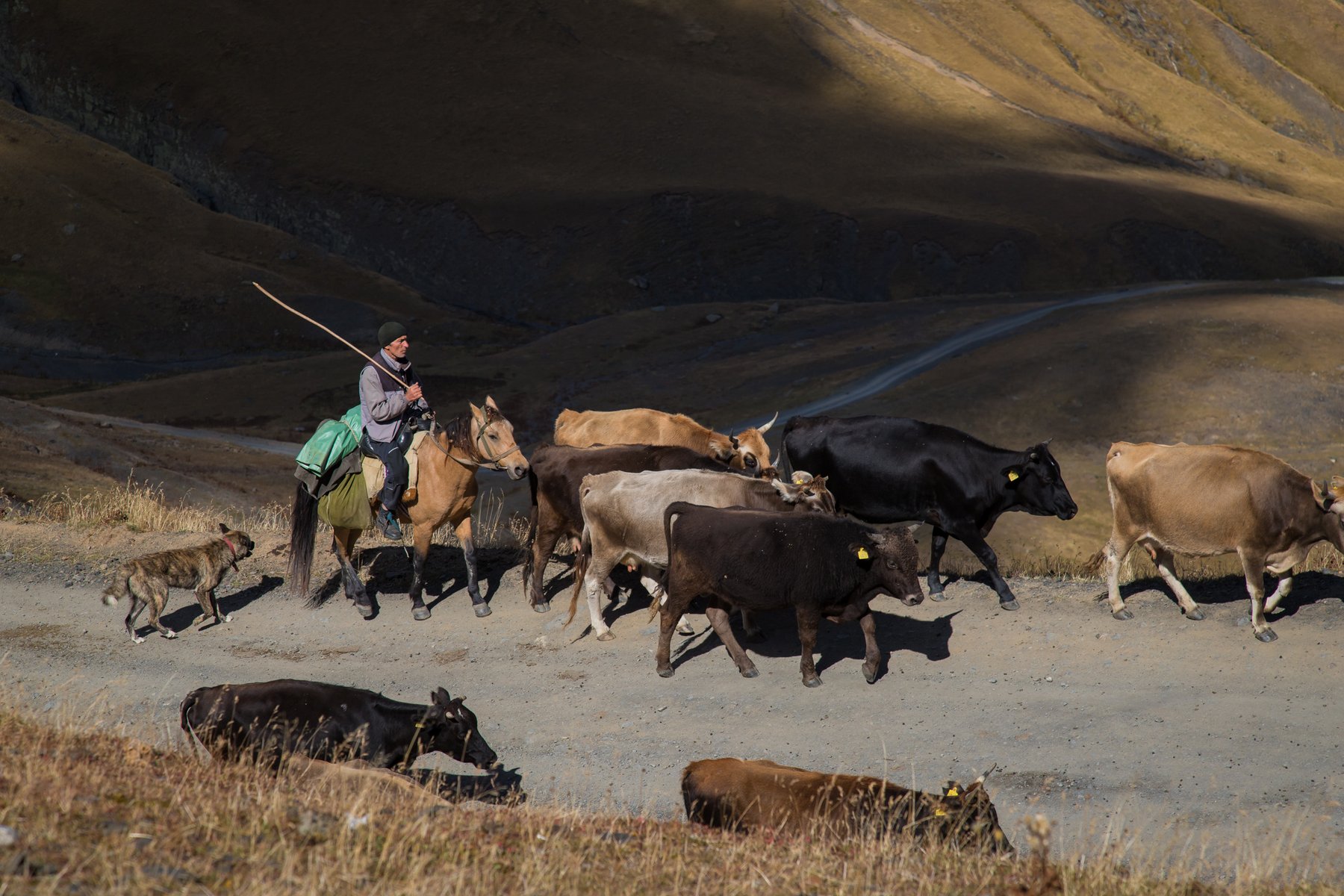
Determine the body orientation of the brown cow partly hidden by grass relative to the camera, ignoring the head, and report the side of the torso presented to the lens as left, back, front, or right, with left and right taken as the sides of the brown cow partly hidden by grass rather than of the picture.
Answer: right

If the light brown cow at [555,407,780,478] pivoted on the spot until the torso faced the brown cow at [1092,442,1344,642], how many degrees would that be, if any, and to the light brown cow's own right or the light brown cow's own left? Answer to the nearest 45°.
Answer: approximately 45° to the light brown cow's own right

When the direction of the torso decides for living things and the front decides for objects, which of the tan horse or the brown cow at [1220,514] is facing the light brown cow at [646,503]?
the tan horse

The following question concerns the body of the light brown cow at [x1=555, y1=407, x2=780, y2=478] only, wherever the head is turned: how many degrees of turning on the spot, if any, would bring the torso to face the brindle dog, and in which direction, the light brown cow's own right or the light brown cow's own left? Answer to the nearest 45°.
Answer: approximately 135° to the light brown cow's own right

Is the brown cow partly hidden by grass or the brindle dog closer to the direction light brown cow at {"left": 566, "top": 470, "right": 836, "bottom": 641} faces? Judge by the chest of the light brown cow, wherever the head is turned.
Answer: the brown cow partly hidden by grass

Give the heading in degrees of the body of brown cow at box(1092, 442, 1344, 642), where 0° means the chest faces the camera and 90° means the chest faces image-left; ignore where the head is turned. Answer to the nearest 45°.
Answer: approximately 270°

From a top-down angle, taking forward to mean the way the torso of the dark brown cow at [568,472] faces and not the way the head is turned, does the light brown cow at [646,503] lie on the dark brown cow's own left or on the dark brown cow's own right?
on the dark brown cow's own right

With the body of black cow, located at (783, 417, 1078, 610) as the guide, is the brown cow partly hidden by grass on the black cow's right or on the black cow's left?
on the black cow's right

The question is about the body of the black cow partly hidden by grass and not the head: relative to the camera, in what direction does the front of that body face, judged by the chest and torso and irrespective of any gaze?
to the viewer's right

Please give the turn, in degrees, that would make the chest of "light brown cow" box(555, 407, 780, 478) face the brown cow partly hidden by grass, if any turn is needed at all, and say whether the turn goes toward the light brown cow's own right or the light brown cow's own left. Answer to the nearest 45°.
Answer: approximately 90° to the light brown cow's own right

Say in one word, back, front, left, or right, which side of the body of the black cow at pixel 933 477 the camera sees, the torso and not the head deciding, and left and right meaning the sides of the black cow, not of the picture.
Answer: right
